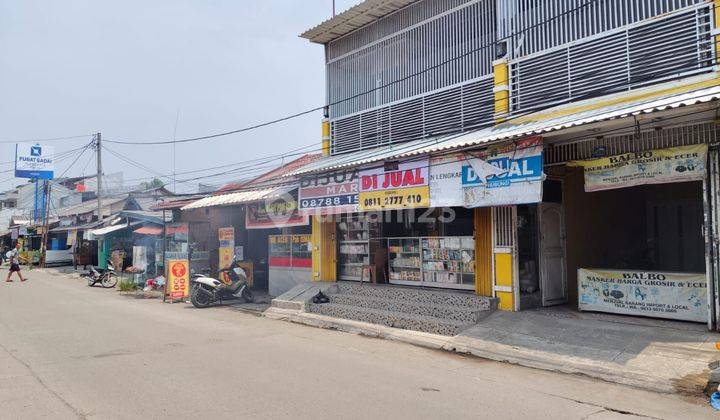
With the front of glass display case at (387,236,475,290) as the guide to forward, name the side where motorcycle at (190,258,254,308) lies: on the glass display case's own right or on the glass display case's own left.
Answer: on the glass display case's own right

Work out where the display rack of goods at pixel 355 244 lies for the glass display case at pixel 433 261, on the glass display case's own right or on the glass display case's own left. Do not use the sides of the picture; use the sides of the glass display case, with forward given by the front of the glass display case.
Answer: on the glass display case's own right

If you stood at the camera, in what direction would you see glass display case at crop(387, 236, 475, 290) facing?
facing the viewer and to the left of the viewer

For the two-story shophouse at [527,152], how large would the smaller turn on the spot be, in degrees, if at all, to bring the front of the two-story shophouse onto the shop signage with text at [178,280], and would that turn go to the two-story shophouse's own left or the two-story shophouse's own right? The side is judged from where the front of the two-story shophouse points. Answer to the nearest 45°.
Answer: approximately 45° to the two-story shophouse's own right

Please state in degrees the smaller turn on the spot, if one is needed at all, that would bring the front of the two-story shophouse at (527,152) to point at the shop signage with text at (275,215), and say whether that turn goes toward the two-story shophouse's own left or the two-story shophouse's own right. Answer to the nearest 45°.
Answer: approximately 90° to the two-story shophouse's own right

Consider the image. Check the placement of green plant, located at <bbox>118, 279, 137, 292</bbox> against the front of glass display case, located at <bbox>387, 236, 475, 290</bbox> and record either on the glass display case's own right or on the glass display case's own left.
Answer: on the glass display case's own right

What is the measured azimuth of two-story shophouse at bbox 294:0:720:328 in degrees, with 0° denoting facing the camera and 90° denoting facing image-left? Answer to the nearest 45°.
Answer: approximately 45°

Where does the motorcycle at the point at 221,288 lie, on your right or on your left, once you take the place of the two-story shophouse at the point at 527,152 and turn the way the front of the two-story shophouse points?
on your right

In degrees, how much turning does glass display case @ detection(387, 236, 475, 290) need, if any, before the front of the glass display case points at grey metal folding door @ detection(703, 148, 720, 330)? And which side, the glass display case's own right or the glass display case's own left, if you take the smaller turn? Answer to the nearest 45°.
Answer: approximately 90° to the glass display case's own left

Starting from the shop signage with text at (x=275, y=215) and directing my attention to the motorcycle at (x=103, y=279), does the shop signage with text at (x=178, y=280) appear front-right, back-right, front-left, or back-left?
front-left

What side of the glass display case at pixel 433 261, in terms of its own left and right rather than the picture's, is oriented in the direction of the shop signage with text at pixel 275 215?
right

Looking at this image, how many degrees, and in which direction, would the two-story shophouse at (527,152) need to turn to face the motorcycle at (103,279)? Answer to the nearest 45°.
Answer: approximately 45° to its right
